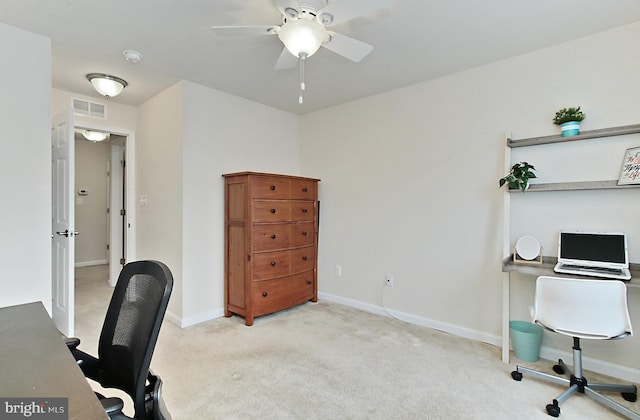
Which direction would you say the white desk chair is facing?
away from the camera

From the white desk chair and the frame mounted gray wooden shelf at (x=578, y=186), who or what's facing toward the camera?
the frame mounted gray wooden shelf

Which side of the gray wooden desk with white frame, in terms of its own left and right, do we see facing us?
front

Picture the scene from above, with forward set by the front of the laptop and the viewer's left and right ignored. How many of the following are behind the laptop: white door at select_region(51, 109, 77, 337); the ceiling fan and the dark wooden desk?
0

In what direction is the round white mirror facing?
toward the camera

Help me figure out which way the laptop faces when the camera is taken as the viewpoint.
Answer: facing the viewer
